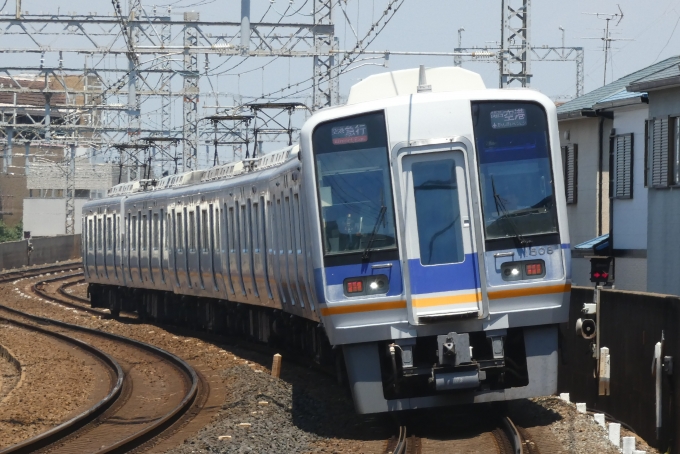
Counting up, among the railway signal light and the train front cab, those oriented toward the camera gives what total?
2

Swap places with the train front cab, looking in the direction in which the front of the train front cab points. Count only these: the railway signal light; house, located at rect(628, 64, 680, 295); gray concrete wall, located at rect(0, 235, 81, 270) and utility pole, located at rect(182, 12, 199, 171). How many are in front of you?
0

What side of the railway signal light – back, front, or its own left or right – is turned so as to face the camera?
front

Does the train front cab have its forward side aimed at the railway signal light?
no

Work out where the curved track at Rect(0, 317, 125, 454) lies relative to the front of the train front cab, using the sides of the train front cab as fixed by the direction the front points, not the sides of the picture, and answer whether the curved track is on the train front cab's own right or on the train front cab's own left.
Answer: on the train front cab's own right

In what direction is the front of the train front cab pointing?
toward the camera

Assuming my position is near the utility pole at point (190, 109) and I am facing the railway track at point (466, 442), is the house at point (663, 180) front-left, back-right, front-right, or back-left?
front-left

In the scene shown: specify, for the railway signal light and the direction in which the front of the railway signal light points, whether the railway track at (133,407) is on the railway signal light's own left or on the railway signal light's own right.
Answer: on the railway signal light's own right

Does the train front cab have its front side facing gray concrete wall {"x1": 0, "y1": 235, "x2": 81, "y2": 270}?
no

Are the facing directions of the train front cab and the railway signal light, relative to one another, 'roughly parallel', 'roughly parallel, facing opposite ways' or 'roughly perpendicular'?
roughly parallel

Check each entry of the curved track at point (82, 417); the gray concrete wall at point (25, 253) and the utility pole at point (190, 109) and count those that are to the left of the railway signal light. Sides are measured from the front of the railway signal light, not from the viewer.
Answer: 0
